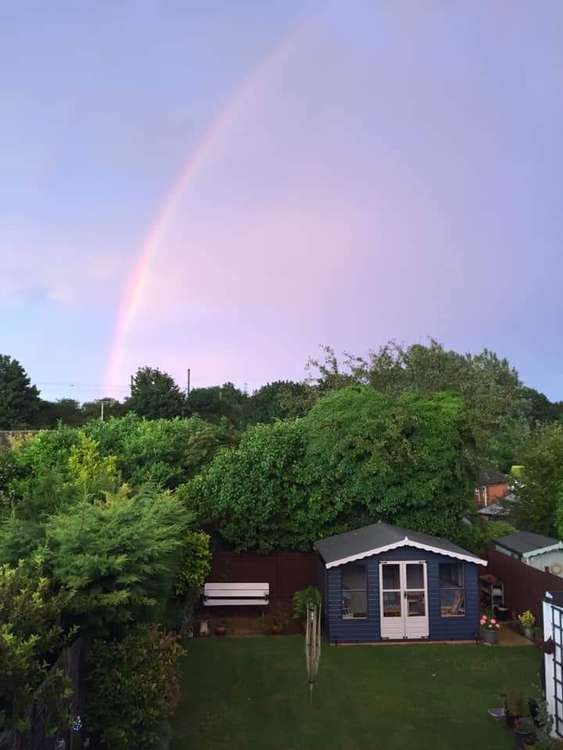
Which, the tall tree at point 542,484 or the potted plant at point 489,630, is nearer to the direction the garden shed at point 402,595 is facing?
the potted plant

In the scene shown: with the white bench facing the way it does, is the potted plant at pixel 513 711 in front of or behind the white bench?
in front

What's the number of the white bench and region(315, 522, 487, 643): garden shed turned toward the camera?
2

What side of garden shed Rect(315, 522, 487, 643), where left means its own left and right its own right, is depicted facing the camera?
front

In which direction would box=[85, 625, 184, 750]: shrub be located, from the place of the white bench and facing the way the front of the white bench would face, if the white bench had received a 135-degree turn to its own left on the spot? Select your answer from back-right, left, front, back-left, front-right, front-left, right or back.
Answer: back-right

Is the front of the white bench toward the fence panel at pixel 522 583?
no

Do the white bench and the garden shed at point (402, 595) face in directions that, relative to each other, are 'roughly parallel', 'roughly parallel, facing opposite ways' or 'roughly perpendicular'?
roughly parallel

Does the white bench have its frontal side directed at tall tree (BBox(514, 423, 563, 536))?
no

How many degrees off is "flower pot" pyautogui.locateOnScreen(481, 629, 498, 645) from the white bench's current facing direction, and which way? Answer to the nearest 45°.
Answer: approximately 45° to its left
